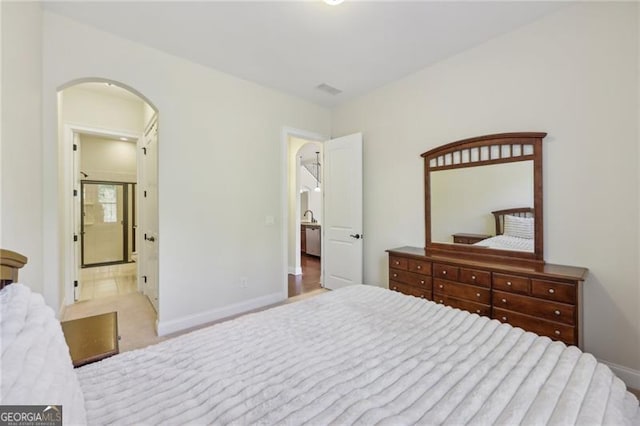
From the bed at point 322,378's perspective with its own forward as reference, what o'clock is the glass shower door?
The glass shower door is roughly at 9 o'clock from the bed.

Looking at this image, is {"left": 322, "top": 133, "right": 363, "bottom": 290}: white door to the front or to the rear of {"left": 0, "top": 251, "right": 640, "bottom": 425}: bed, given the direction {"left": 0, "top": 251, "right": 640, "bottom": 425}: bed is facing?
to the front

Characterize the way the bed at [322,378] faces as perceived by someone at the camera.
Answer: facing away from the viewer and to the right of the viewer

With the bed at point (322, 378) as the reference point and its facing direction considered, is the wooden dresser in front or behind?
in front

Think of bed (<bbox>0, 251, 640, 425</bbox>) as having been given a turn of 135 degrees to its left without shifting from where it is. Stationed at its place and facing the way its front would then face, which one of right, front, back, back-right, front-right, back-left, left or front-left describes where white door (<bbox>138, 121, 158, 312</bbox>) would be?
front-right

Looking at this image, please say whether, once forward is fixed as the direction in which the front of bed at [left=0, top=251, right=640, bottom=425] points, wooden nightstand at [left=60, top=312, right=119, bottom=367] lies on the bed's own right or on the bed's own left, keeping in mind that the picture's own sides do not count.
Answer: on the bed's own left

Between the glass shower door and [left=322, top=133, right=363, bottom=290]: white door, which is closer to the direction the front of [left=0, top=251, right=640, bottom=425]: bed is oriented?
the white door
